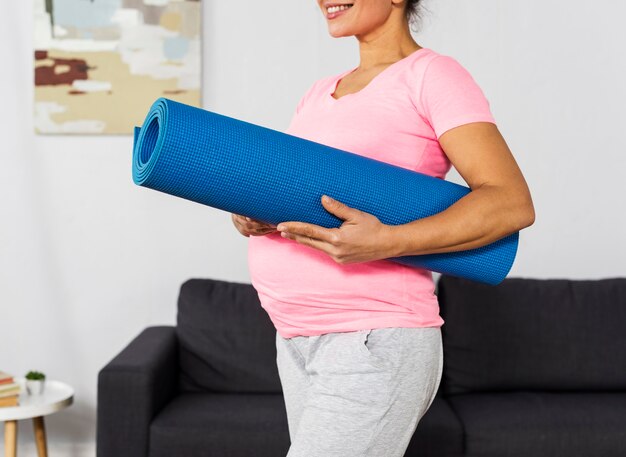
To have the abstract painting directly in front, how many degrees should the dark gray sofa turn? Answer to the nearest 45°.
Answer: approximately 90° to its right

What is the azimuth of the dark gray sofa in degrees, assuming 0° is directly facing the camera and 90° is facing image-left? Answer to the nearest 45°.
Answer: approximately 0°

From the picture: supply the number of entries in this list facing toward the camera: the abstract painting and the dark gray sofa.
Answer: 2

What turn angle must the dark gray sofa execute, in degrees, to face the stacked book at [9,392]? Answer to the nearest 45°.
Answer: approximately 90° to its right

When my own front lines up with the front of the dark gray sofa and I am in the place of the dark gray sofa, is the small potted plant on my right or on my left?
on my right

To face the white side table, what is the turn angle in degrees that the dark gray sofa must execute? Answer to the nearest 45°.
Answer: approximately 90° to its right
